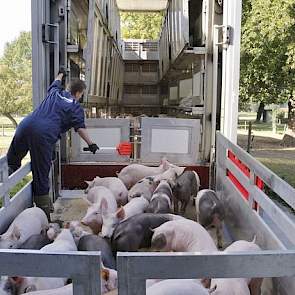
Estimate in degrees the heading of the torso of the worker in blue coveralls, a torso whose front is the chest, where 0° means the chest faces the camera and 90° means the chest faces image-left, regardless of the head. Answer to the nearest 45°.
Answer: approximately 225°

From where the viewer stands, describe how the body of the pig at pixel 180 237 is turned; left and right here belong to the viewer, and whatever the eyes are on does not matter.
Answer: facing to the left of the viewer

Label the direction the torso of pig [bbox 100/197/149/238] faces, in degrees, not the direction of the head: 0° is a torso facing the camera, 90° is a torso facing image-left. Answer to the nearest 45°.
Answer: approximately 45°

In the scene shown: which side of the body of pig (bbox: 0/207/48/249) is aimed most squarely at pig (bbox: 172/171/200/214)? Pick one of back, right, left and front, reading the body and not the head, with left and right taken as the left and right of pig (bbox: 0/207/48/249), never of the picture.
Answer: back

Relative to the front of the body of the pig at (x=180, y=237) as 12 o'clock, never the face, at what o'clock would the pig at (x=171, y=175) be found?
the pig at (x=171, y=175) is roughly at 3 o'clock from the pig at (x=180, y=237).

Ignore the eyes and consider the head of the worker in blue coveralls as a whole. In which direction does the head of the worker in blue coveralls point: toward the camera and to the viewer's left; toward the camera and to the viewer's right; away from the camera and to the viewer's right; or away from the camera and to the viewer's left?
away from the camera and to the viewer's right

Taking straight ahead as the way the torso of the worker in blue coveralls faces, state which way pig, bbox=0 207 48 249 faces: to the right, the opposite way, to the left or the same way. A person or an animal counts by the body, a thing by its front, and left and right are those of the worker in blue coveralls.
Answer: the opposite way

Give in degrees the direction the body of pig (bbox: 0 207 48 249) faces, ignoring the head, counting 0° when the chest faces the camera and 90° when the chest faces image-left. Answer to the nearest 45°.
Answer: approximately 45°

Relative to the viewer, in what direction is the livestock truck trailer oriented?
away from the camera
